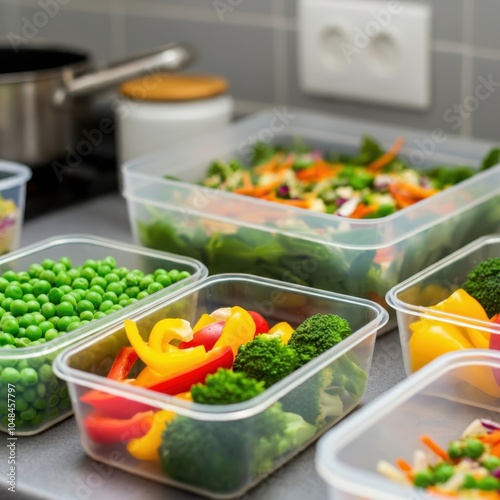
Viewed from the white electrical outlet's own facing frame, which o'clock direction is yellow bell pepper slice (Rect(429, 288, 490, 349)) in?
The yellow bell pepper slice is roughly at 10 o'clock from the white electrical outlet.

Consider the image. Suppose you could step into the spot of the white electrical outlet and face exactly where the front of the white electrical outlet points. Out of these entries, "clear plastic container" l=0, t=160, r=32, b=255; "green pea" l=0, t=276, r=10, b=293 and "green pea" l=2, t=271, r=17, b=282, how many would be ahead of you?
3

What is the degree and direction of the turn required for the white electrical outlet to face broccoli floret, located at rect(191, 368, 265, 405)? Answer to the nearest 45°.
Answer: approximately 45° to its left

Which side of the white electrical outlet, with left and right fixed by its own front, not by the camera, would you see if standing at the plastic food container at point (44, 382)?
front

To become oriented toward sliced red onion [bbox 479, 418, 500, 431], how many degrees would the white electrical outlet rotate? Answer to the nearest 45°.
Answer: approximately 45° to its left

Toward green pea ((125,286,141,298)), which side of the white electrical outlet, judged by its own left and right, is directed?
front

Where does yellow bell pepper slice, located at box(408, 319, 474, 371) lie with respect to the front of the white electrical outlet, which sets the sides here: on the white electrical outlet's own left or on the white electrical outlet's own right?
on the white electrical outlet's own left

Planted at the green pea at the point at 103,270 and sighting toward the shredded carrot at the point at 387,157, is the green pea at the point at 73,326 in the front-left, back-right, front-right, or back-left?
back-right

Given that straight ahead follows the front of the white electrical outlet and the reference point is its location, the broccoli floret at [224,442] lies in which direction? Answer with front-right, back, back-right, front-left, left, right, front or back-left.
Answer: front-left

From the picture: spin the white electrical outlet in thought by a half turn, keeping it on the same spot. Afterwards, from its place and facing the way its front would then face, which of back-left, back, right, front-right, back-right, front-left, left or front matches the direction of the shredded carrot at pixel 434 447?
back-right

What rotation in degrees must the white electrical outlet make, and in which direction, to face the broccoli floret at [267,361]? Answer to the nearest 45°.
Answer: approximately 45° to its left

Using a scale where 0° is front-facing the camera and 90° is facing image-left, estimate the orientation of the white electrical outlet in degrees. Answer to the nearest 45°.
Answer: approximately 45°

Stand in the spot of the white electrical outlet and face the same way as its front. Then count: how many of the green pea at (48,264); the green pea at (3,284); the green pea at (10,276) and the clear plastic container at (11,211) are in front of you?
4

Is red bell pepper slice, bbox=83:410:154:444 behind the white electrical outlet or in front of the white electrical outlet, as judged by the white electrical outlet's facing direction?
in front

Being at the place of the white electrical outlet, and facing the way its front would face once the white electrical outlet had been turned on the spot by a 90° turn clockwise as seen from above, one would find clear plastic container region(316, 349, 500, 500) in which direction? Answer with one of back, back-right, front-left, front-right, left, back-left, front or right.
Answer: back-left
